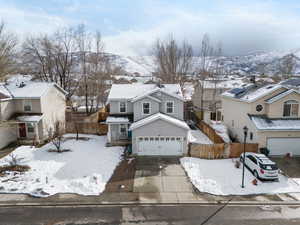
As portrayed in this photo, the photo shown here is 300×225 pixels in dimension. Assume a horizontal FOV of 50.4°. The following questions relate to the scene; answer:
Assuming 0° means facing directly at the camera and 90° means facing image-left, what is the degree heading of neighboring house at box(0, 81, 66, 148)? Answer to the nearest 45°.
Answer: approximately 45°

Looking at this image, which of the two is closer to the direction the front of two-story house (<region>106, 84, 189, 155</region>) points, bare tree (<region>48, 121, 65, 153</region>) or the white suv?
the white suv

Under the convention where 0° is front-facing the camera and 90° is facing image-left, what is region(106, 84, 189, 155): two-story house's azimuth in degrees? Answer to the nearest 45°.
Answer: approximately 0°

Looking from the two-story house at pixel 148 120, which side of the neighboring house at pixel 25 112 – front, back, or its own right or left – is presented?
left

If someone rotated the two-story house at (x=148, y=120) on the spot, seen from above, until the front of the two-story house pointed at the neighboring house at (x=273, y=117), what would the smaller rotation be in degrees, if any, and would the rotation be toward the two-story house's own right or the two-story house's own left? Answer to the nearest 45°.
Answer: approximately 90° to the two-story house's own left
